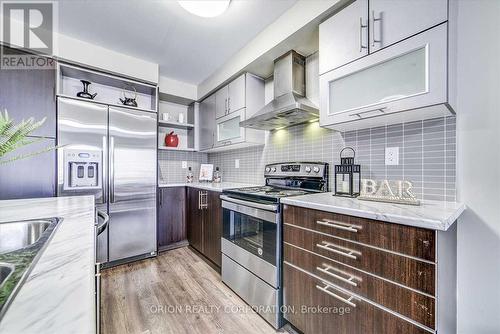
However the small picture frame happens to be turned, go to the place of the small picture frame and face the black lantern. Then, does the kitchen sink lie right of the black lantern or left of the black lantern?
right

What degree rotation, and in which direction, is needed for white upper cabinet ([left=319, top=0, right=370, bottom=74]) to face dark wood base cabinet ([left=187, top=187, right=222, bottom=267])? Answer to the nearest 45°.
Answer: approximately 45° to its right

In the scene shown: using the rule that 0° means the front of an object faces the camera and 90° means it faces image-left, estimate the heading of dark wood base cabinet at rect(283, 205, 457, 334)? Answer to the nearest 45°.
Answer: approximately 45°

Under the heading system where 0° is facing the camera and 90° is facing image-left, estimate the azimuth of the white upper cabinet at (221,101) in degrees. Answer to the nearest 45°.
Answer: approximately 45°

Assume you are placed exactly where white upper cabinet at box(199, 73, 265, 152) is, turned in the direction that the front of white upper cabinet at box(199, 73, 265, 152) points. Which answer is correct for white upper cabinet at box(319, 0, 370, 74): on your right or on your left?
on your left

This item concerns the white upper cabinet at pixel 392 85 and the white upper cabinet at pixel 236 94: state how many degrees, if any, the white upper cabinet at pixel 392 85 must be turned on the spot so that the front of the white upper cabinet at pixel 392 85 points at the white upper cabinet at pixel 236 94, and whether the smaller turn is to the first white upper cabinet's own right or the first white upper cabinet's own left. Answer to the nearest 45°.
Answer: approximately 45° to the first white upper cabinet's own right
